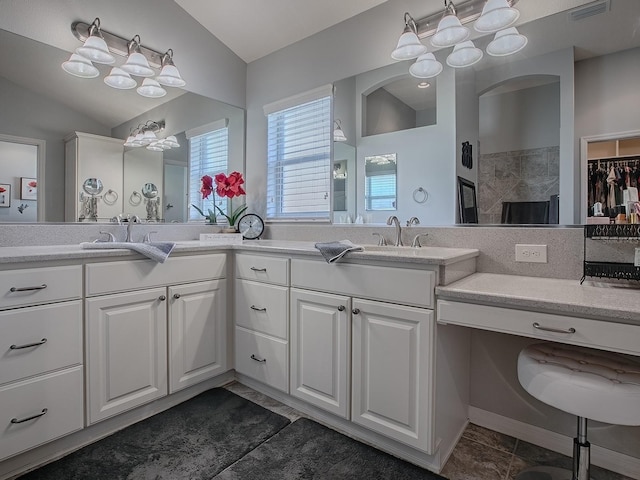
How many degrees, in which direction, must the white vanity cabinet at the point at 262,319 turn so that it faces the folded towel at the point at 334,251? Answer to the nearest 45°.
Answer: approximately 90° to its left

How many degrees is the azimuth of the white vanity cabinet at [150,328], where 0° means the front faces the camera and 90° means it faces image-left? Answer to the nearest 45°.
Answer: approximately 315°

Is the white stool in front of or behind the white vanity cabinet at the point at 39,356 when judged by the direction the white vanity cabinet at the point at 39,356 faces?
in front

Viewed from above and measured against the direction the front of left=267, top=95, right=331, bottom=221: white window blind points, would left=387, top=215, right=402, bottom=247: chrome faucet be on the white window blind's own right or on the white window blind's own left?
on the white window blind's own left
